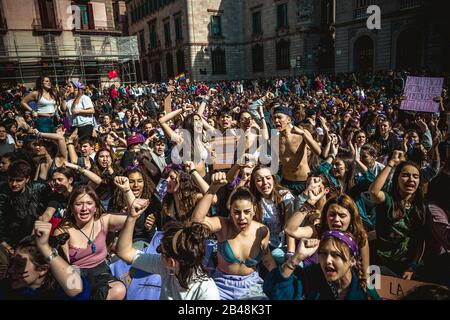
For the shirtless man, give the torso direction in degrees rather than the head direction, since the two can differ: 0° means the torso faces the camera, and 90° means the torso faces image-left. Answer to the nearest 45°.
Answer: approximately 45°
